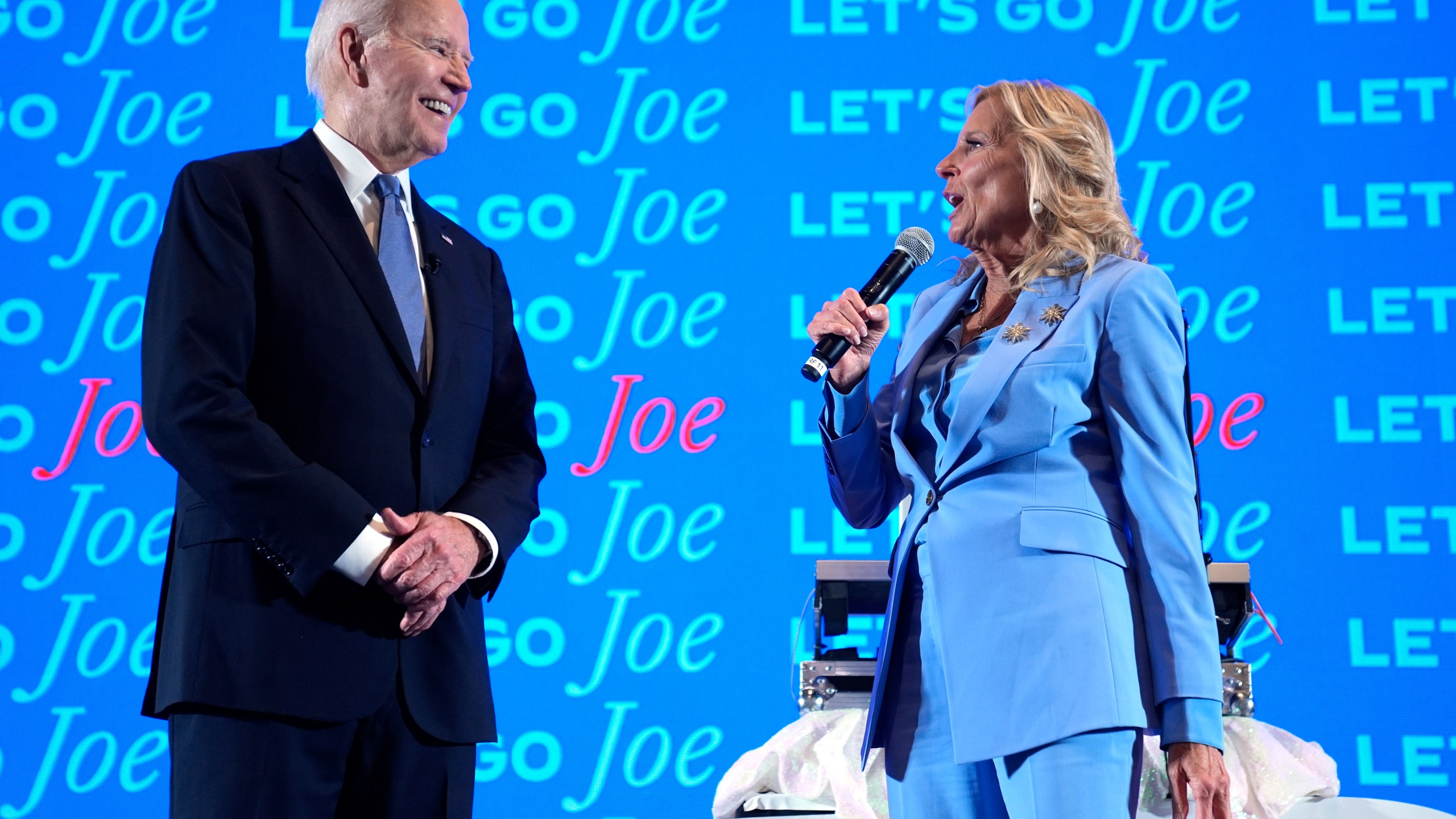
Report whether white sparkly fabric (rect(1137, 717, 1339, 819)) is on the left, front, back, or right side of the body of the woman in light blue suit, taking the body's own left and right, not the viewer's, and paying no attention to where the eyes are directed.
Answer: back

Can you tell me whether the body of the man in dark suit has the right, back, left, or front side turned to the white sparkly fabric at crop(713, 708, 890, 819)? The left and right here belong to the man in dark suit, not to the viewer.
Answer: left

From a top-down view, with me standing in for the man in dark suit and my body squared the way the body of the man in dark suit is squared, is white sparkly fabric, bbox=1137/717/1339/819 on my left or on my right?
on my left

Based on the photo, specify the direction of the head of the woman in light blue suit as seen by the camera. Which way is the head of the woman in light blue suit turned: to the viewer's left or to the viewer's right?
to the viewer's left

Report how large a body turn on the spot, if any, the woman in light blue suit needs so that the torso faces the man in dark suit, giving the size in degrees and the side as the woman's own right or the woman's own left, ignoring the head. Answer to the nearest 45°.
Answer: approximately 45° to the woman's own right

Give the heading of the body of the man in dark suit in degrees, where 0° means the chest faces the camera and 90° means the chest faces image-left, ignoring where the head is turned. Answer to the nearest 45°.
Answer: approximately 315°

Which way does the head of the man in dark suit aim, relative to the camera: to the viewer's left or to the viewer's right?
to the viewer's right
